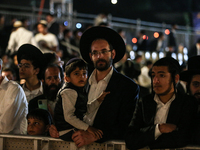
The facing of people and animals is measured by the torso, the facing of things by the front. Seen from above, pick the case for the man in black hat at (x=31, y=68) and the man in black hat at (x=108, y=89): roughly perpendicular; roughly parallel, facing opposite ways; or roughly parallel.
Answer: roughly parallel

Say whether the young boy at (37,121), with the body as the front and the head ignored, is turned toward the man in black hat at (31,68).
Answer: no

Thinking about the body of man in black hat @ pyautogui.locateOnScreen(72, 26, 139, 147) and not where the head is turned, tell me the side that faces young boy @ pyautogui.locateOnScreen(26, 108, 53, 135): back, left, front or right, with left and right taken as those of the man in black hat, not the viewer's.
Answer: right

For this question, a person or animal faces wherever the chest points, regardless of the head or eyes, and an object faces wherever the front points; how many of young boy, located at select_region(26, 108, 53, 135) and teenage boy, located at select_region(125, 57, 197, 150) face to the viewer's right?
0

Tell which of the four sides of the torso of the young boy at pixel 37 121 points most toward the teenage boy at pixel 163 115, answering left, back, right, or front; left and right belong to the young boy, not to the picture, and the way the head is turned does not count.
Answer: left

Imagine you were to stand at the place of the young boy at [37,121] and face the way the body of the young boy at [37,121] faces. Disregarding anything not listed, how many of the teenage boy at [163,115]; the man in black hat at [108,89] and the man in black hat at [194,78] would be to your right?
0

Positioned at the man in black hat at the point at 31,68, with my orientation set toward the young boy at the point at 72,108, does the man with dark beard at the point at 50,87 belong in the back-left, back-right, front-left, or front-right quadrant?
front-left

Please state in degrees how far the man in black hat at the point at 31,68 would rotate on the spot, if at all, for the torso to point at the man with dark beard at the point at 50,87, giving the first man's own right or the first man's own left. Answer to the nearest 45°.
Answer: approximately 90° to the first man's own left

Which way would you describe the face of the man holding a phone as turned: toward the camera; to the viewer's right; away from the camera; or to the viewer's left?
toward the camera

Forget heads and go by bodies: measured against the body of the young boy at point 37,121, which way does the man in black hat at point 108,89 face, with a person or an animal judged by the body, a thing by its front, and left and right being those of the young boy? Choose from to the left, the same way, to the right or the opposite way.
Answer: the same way

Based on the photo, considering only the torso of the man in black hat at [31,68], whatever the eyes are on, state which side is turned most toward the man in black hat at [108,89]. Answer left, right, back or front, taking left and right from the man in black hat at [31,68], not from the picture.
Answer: left

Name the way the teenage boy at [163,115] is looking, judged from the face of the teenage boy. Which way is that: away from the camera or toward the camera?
toward the camera

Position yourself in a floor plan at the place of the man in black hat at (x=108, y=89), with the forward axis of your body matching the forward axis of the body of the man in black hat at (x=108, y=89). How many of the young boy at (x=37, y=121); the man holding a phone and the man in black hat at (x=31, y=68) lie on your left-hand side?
0

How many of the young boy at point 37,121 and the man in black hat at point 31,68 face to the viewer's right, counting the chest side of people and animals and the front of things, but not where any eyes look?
0

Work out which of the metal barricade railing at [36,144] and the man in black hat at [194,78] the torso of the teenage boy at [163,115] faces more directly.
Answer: the metal barricade railing

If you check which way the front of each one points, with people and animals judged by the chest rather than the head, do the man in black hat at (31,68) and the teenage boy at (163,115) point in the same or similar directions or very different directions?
same or similar directions

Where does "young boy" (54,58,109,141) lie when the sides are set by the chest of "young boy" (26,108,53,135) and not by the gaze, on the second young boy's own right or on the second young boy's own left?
on the second young boy's own left

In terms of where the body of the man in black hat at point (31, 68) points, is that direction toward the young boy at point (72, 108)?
no

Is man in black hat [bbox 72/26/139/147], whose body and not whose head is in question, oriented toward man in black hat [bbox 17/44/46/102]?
no

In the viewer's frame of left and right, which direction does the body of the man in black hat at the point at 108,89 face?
facing the viewer and to the left of the viewer
